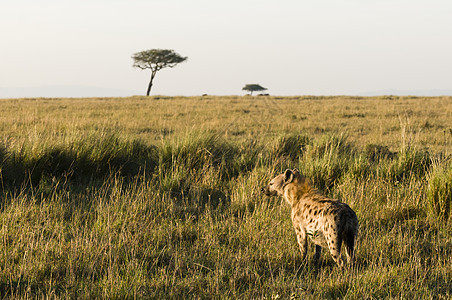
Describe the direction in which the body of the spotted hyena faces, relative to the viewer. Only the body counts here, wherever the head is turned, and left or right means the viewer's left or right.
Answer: facing away from the viewer and to the left of the viewer
